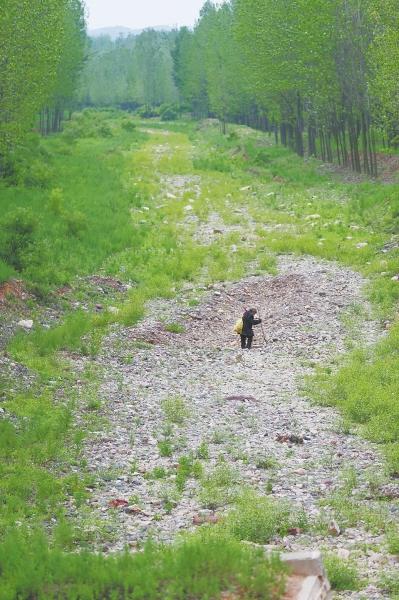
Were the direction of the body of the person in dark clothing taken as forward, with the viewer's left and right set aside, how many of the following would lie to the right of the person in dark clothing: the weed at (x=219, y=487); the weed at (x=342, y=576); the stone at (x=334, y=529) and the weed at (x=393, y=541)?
4

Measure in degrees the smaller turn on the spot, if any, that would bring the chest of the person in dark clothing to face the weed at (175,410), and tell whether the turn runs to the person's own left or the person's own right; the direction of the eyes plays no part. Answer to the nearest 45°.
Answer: approximately 90° to the person's own right

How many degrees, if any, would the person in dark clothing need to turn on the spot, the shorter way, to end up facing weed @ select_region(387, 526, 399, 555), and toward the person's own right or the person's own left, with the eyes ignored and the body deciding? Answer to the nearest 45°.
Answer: approximately 90° to the person's own right

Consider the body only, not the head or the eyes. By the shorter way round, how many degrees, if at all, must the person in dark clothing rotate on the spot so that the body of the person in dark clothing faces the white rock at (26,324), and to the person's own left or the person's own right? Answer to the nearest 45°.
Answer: approximately 180°

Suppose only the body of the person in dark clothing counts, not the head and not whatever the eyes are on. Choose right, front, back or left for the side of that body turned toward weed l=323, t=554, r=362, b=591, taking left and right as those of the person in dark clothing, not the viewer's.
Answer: right

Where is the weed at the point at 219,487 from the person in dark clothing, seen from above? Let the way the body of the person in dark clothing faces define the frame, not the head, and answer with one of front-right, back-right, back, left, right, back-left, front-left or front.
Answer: right

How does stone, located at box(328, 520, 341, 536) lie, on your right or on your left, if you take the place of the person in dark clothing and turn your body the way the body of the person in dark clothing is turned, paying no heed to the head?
on your right

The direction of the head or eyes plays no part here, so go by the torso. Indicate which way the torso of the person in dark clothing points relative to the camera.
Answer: to the viewer's right

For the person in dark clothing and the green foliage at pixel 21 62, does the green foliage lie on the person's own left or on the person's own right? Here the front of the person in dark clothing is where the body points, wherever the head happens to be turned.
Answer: on the person's own left
